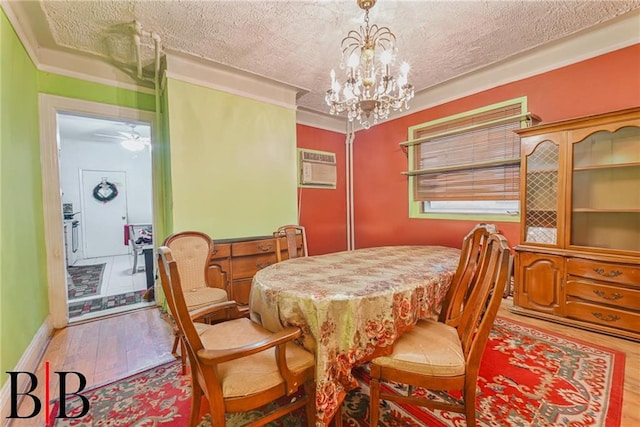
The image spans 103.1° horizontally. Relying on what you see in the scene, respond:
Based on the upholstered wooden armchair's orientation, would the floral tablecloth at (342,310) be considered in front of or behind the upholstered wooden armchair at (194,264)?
in front

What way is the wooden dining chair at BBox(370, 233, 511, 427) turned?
to the viewer's left

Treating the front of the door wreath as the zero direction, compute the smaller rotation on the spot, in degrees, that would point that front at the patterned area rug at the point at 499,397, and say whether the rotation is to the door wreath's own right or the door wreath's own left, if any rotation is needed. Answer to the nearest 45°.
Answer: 0° — it already faces it

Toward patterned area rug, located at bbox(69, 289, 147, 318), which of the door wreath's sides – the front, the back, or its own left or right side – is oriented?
front

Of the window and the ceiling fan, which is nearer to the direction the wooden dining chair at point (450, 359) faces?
the ceiling fan

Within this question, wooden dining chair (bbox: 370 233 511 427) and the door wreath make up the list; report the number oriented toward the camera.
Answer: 1

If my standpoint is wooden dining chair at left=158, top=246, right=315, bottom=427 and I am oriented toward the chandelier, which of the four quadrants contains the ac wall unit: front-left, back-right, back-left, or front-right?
front-left

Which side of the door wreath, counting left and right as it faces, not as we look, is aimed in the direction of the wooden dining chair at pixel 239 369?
front

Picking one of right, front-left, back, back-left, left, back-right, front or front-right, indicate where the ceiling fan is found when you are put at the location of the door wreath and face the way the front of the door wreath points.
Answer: front

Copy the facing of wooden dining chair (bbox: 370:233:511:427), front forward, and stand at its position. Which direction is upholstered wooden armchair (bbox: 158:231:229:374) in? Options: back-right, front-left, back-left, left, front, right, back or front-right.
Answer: front

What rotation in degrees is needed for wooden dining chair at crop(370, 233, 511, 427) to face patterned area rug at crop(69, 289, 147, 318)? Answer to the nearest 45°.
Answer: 0° — it already faces it

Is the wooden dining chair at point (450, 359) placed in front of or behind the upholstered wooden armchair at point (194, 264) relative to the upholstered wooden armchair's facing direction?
in front

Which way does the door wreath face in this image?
toward the camera

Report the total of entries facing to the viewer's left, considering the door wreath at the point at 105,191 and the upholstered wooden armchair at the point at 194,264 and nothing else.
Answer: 0

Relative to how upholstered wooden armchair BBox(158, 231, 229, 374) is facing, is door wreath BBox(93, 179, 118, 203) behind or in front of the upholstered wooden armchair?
behind

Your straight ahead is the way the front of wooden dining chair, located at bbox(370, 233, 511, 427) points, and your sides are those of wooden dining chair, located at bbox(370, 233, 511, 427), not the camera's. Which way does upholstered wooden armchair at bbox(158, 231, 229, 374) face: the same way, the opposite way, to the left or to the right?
the opposite way
